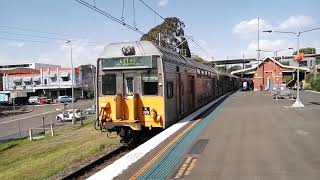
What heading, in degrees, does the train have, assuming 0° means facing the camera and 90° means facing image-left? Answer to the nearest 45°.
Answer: approximately 45°
